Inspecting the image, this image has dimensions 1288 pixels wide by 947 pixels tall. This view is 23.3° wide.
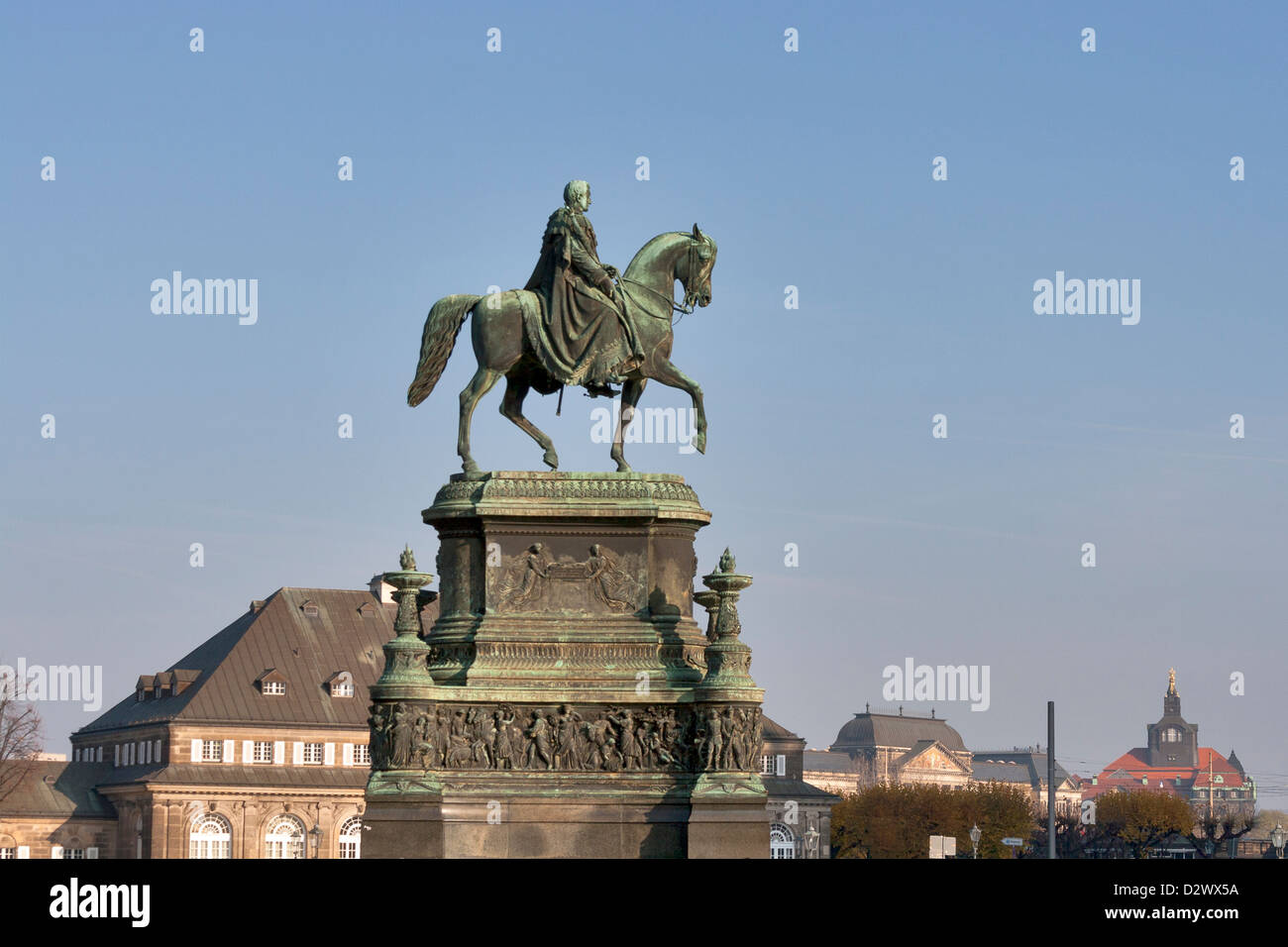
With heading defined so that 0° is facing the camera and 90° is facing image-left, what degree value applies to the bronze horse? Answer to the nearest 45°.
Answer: approximately 270°

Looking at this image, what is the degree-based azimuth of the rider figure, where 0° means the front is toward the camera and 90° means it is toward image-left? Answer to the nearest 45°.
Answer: approximately 270°
